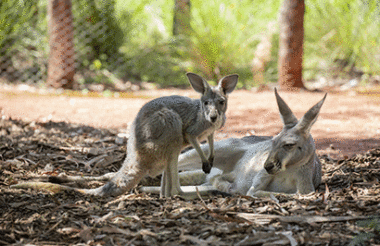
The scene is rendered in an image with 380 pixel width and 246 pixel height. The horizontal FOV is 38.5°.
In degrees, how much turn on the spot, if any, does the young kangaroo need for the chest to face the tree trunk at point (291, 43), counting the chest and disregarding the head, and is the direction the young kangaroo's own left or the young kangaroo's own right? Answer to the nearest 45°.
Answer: approximately 45° to the young kangaroo's own left

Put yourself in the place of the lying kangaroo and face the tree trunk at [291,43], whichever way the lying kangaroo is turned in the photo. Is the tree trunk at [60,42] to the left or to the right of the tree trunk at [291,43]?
left

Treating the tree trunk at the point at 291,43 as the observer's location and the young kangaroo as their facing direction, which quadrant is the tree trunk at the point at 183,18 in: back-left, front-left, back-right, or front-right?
back-right

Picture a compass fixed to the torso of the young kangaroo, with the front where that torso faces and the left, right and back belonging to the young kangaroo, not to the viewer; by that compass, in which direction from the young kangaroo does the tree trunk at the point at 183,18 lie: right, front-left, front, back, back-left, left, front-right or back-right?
left

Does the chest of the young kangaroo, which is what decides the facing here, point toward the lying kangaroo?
yes

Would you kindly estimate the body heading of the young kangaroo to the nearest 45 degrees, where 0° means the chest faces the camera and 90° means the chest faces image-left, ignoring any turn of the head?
approximately 270°

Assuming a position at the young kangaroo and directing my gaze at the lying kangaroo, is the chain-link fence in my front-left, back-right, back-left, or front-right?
back-left

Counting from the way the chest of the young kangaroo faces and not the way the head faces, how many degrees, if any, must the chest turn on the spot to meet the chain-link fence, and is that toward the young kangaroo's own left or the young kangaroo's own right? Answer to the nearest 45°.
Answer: approximately 90° to the young kangaroo's own left

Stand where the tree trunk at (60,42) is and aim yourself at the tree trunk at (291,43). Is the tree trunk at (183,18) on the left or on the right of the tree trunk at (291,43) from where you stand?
left

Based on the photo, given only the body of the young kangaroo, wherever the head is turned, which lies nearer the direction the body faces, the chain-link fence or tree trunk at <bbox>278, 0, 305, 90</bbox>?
the tree trunk
